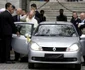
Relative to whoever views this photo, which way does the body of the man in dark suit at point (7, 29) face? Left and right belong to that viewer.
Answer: facing to the right of the viewer
